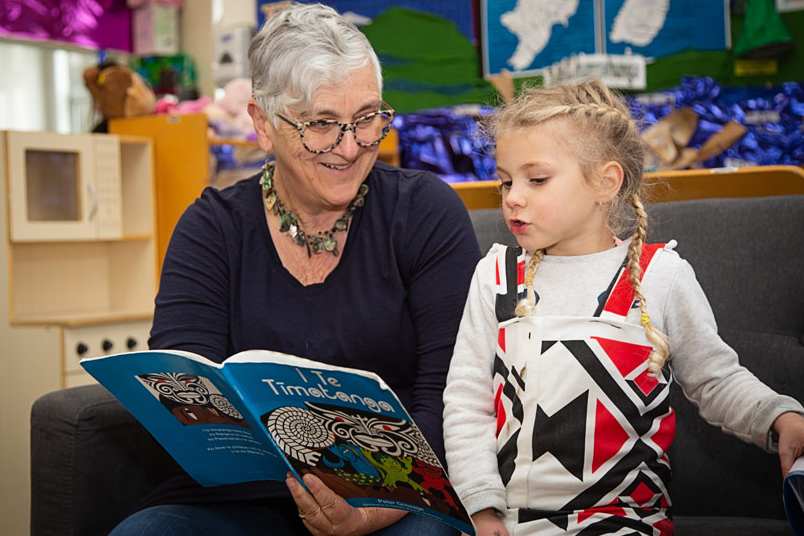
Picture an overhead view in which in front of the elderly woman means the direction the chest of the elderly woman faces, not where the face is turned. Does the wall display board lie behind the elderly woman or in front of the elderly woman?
behind

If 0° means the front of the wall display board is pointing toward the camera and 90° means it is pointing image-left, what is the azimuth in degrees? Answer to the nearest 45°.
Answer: approximately 0°

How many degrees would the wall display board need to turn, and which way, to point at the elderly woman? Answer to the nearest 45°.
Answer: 0° — it already faces them

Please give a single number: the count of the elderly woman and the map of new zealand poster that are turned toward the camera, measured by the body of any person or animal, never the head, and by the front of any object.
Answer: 2

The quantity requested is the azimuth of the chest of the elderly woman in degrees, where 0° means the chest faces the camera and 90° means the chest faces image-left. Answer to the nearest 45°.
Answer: approximately 0°

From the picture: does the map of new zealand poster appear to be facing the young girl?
yes
